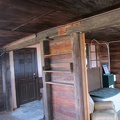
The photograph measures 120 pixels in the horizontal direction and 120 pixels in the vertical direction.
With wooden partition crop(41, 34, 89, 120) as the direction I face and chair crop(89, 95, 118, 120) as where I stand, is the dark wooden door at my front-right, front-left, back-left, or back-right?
front-right

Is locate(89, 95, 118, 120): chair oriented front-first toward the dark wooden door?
no

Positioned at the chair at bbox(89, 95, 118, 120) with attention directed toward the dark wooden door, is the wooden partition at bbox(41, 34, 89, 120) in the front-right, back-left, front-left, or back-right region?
front-left
